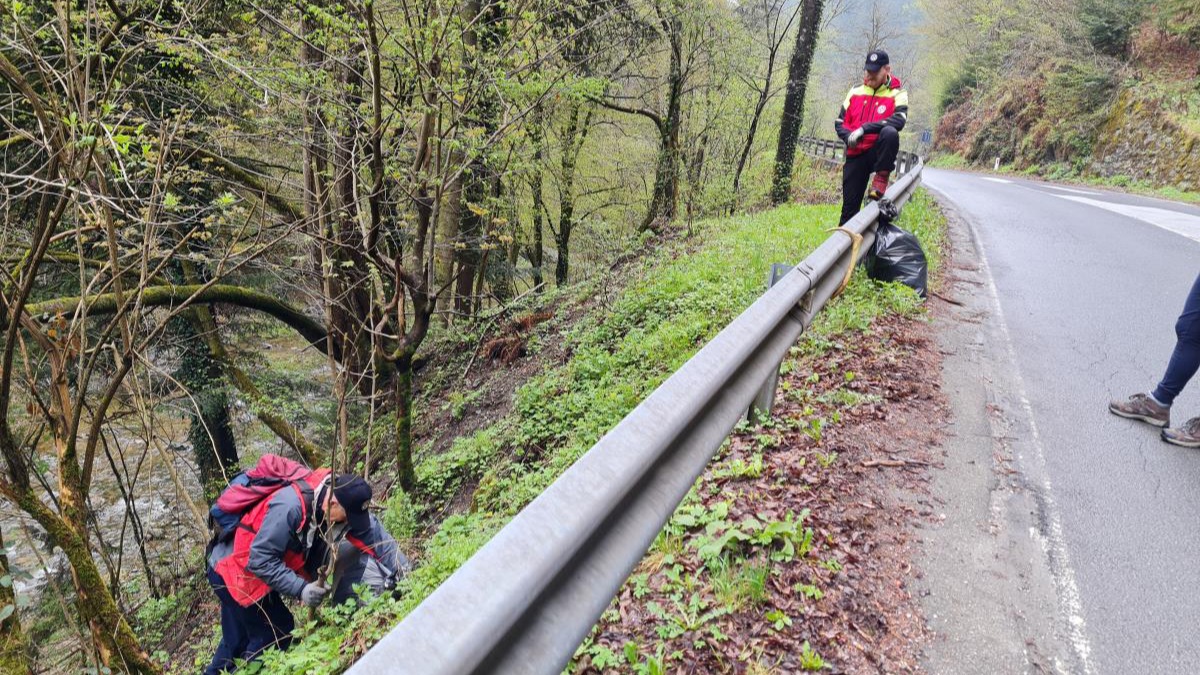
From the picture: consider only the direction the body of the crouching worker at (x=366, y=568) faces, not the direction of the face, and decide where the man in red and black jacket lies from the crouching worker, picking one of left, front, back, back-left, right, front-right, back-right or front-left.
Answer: front-left

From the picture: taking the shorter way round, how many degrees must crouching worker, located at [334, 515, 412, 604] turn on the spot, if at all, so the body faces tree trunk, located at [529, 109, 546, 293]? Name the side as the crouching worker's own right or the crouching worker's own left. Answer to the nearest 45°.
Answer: approximately 90° to the crouching worker's own left

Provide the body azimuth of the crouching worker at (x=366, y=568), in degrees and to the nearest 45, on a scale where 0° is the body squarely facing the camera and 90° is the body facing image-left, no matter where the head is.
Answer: approximately 90°

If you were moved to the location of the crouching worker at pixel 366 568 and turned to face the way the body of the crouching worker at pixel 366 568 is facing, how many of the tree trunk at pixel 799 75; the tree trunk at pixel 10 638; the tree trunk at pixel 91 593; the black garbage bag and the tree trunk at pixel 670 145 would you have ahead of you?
3

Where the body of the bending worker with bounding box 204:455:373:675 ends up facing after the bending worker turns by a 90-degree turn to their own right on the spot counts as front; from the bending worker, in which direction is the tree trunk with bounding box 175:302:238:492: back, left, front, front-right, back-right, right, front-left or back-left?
back

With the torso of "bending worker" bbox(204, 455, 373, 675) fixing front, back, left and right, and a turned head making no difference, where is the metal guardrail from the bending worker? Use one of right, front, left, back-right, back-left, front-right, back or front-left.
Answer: right

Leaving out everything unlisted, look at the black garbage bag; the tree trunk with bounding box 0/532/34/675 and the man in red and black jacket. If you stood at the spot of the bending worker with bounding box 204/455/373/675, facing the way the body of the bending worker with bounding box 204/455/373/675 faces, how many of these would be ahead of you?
2

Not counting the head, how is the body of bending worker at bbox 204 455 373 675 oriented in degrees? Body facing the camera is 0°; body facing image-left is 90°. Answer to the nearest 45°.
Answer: approximately 270°
